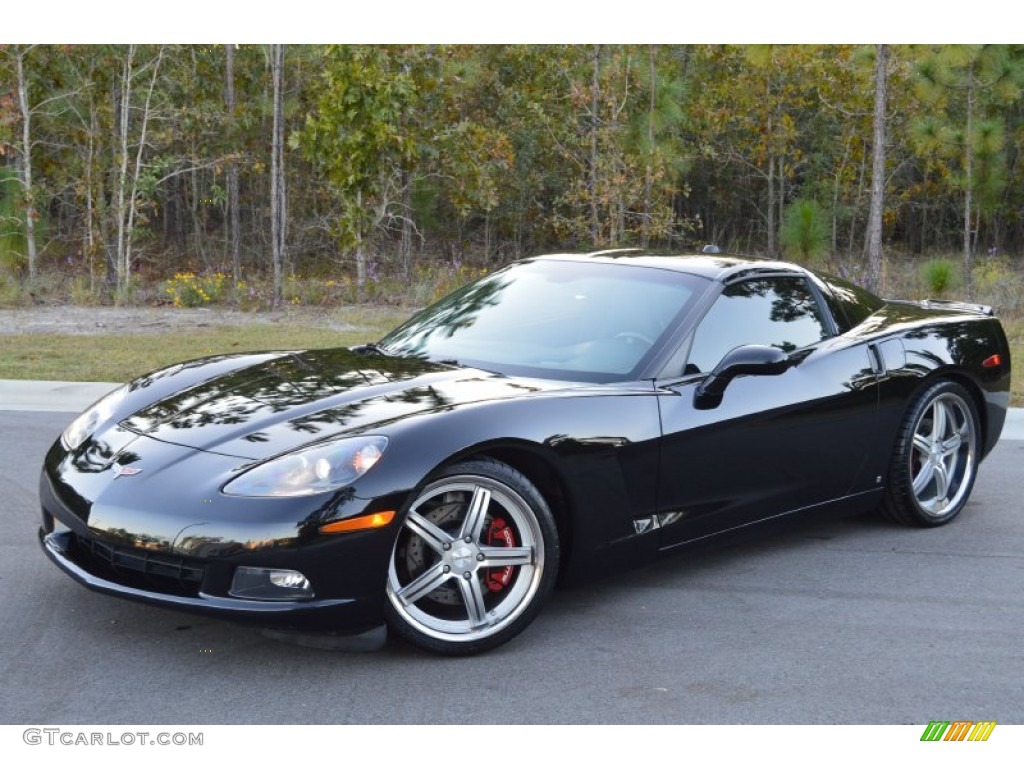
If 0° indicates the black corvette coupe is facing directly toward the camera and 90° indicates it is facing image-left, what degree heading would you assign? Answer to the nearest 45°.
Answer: approximately 45°

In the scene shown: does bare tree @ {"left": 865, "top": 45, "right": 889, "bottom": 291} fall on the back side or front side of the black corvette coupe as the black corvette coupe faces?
on the back side
